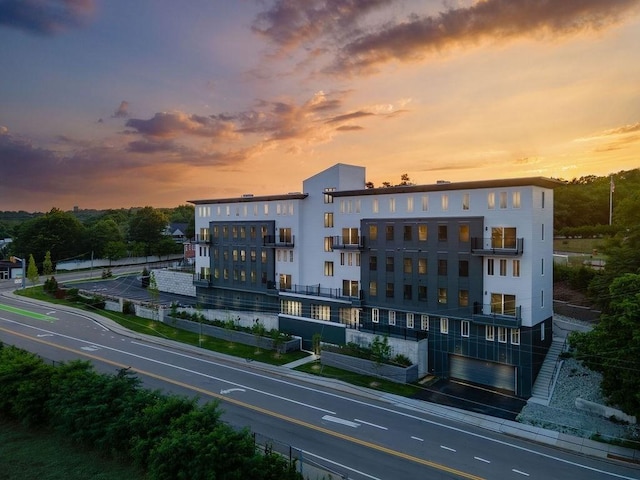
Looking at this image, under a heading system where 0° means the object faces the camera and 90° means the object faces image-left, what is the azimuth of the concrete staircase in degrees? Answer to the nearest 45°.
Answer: approximately 45°

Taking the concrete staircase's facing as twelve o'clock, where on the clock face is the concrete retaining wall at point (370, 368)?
The concrete retaining wall is roughly at 1 o'clock from the concrete staircase.

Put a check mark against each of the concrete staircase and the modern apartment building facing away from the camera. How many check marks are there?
0

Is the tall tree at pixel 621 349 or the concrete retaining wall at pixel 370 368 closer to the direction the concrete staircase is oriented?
the concrete retaining wall

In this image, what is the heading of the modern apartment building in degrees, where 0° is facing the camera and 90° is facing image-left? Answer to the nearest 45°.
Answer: approximately 45°
